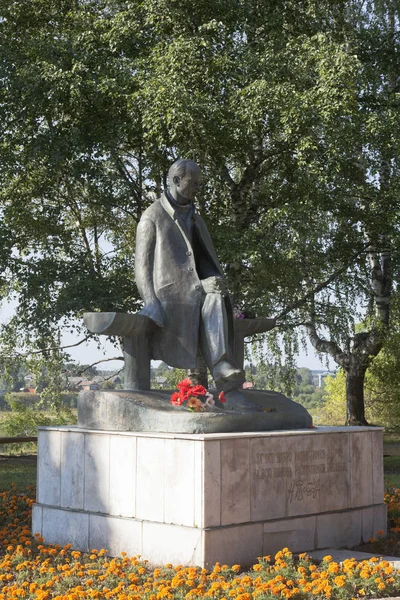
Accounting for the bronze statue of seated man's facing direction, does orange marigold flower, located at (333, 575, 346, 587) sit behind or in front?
in front

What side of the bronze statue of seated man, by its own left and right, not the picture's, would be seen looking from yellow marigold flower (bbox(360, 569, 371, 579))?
front

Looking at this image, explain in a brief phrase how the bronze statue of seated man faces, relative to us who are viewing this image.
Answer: facing the viewer and to the right of the viewer
